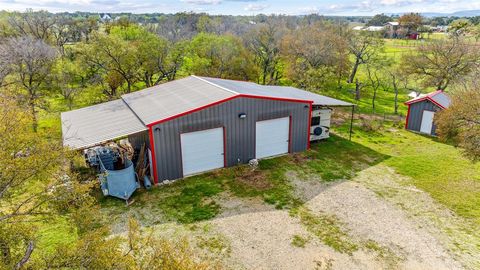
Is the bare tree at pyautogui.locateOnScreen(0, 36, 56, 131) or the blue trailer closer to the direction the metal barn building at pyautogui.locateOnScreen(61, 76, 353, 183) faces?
the blue trailer

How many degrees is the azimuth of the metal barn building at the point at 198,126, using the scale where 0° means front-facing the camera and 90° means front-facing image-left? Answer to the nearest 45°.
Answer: approximately 315°

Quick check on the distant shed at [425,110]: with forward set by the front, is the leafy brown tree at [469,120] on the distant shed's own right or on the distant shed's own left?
on the distant shed's own left

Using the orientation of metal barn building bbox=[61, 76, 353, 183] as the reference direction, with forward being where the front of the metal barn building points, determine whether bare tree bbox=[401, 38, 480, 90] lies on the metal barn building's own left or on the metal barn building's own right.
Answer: on the metal barn building's own left

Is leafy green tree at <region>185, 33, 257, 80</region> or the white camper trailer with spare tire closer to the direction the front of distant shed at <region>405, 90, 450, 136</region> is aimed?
the white camper trailer with spare tire

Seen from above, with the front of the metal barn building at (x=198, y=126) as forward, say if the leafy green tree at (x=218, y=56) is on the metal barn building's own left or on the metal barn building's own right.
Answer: on the metal barn building's own left

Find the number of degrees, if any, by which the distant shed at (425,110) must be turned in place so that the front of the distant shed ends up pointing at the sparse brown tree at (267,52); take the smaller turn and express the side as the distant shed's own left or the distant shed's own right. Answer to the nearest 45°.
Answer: approximately 90° to the distant shed's own right

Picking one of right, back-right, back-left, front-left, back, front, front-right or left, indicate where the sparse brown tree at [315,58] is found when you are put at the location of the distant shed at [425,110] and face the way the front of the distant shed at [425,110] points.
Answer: right

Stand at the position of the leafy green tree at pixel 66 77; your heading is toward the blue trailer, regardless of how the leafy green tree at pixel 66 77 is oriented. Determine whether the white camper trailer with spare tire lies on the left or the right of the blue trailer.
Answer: left

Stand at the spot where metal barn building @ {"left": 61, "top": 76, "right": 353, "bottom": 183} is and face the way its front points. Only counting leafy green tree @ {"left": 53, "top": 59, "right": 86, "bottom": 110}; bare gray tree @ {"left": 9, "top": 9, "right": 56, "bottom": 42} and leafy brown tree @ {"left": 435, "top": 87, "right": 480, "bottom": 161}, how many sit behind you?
2

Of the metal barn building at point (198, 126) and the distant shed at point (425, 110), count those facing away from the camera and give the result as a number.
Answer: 0

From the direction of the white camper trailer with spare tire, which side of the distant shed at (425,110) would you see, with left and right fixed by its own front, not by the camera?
front

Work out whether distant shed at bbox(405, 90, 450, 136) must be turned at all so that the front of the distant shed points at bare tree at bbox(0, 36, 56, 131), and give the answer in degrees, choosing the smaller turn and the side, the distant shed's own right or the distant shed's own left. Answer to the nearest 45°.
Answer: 0° — it already faces it

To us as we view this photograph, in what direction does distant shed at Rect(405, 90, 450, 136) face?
facing the viewer and to the left of the viewer
